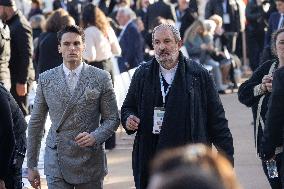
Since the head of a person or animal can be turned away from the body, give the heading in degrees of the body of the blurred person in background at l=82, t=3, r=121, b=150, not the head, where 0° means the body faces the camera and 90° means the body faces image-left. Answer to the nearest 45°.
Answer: approximately 135°

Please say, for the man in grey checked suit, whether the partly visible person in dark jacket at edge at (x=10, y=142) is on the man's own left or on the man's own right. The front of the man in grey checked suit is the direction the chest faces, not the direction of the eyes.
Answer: on the man's own right

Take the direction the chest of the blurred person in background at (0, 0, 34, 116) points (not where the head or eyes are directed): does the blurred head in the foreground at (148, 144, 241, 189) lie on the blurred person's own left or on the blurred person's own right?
on the blurred person's own left

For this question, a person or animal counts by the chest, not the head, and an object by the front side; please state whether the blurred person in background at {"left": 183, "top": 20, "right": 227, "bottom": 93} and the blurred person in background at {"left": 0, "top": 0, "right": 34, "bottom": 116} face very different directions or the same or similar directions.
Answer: very different directions
